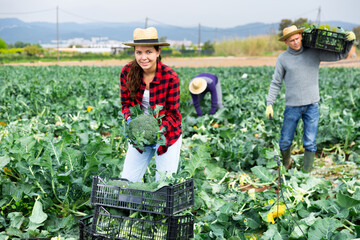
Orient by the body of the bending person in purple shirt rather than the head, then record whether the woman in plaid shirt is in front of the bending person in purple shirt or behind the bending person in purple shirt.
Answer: in front

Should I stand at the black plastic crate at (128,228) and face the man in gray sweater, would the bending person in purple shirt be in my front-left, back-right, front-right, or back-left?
front-left

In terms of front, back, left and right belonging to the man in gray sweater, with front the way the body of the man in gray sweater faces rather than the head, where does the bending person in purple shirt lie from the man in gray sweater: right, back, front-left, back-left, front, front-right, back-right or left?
back-right

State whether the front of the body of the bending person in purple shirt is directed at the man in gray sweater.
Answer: no

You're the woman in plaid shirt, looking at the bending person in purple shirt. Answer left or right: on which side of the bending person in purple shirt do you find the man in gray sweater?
right

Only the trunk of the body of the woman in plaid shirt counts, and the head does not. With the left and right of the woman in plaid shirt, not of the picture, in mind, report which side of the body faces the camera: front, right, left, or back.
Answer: front

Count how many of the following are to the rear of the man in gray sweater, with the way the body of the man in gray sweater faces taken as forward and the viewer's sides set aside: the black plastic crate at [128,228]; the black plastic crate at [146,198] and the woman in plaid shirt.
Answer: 0

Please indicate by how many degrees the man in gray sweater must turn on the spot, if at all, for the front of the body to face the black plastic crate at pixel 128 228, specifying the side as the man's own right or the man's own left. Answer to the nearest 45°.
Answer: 0° — they already face it

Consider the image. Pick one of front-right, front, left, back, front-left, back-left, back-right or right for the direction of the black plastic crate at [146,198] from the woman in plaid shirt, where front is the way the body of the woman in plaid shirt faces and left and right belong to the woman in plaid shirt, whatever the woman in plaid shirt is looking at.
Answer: front

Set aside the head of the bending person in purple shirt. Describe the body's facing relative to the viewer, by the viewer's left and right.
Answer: facing the viewer and to the left of the viewer

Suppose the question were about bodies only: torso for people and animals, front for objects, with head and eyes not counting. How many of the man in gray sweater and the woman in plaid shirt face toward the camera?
2

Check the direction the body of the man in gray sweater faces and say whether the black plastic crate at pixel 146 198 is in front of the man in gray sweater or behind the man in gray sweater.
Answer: in front

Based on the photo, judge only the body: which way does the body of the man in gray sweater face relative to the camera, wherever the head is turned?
toward the camera

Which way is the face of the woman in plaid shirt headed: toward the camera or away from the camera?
toward the camera

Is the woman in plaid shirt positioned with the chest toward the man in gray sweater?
no

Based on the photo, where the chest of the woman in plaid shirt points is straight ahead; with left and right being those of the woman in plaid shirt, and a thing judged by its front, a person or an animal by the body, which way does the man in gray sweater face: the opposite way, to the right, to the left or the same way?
the same way

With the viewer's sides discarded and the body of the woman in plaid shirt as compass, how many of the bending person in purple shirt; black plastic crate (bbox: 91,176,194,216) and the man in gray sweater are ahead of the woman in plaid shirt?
1
